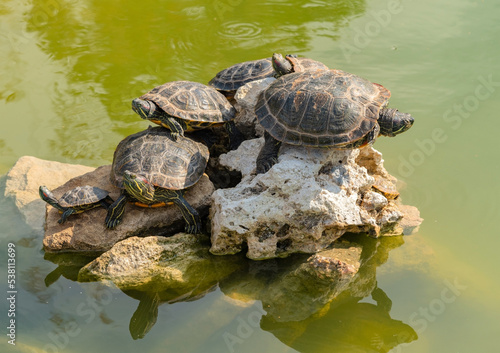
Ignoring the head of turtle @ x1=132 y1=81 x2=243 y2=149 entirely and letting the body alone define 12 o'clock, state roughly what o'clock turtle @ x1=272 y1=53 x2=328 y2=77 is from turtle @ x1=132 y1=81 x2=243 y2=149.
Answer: turtle @ x1=272 y1=53 x2=328 y2=77 is roughly at 5 o'clock from turtle @ x1=132 y1=81 x2=243 y2=149.

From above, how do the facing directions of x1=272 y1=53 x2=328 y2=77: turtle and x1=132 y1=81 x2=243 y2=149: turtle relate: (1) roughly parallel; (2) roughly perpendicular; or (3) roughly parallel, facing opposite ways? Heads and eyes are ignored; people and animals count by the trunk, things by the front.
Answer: roughly parallel

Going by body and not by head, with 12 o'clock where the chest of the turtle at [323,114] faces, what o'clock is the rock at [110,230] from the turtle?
The rock is roughly at 5 o'clock from the turtle.

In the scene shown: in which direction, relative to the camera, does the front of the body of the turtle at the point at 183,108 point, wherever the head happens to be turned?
to the viewer's left

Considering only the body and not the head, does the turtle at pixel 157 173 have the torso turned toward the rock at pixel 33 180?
no

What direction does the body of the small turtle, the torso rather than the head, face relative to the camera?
to the viewer's left

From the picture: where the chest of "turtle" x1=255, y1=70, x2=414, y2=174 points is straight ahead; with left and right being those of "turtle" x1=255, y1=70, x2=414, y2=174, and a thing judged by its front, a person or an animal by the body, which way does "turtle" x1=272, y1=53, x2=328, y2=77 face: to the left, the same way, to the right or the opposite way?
the opposite way

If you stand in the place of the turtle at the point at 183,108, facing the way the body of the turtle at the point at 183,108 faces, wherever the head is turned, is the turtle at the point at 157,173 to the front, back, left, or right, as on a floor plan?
left

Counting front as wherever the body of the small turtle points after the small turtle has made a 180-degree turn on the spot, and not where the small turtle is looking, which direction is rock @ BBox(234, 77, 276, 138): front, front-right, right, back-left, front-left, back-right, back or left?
front

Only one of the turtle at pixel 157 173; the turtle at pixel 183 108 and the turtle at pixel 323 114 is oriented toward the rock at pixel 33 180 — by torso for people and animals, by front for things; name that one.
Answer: the turtle at pixel 183 108

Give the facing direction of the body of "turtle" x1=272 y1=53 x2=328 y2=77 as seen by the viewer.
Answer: to the viewer's left

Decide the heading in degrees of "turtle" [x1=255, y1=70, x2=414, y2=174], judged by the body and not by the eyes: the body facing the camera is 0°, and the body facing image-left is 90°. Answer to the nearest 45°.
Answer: approximately 270°

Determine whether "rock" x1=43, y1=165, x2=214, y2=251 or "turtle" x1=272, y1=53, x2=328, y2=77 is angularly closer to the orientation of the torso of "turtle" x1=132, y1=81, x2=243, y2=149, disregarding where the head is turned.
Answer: the rock

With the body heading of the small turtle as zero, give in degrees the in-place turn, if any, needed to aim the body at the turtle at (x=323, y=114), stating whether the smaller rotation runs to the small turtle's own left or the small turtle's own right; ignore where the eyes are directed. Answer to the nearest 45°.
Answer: approximately 180°
